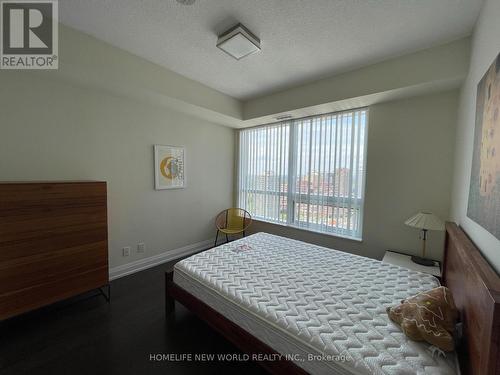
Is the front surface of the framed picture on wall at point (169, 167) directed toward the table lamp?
yes

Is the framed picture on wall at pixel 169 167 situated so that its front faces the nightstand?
yes

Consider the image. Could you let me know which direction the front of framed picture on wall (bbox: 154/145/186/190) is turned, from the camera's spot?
facing the viewer and to the right of the viewer

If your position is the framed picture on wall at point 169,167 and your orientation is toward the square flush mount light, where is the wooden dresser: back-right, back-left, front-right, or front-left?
front-right

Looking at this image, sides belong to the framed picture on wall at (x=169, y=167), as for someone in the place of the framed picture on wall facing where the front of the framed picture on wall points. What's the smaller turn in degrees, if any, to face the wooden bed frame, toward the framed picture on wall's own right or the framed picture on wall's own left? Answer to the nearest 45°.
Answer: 0° — it already faces it

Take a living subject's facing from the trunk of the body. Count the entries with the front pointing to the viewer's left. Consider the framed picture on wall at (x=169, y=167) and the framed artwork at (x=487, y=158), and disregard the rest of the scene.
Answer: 1

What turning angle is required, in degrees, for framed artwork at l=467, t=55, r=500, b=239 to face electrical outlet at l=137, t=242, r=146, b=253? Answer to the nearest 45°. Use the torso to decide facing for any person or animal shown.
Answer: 0° — it already faces it

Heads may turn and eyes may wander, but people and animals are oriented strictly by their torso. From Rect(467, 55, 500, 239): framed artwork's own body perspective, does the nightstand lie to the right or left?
on its right

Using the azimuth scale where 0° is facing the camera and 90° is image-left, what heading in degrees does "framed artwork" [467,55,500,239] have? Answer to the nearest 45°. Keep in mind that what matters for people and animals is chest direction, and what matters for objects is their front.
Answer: approximately 90°

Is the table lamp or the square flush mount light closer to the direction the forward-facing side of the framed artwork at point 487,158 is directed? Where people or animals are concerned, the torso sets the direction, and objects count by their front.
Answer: the square flush mount light

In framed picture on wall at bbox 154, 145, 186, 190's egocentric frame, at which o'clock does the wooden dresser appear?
The wooden dresser is roughly at 3 o'clock from the framed picture on wall.
